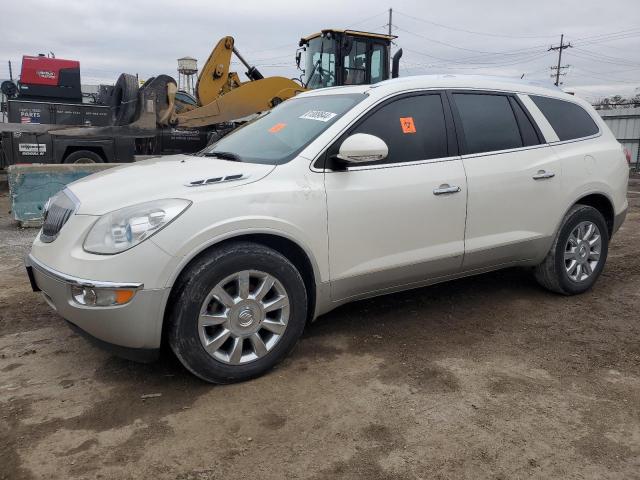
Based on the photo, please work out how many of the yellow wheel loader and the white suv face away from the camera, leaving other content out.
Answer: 0

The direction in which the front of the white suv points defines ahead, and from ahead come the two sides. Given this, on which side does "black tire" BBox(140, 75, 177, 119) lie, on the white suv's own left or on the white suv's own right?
on the white suv's own right

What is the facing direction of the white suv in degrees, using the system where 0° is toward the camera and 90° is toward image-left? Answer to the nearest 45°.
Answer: approximately 45°

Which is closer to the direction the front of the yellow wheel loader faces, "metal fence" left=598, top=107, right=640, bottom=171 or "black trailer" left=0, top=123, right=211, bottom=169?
the black trailer

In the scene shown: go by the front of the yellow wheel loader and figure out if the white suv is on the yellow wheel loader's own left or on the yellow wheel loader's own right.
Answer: on the yellow wheel loader's own left

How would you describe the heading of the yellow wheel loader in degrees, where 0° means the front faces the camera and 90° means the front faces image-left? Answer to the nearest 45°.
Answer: approximately 45°

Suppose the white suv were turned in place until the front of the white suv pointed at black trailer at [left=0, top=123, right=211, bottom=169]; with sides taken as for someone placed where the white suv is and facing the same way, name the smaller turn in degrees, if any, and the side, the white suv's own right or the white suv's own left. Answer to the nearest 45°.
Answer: approximately 90° to the white suv's own right
